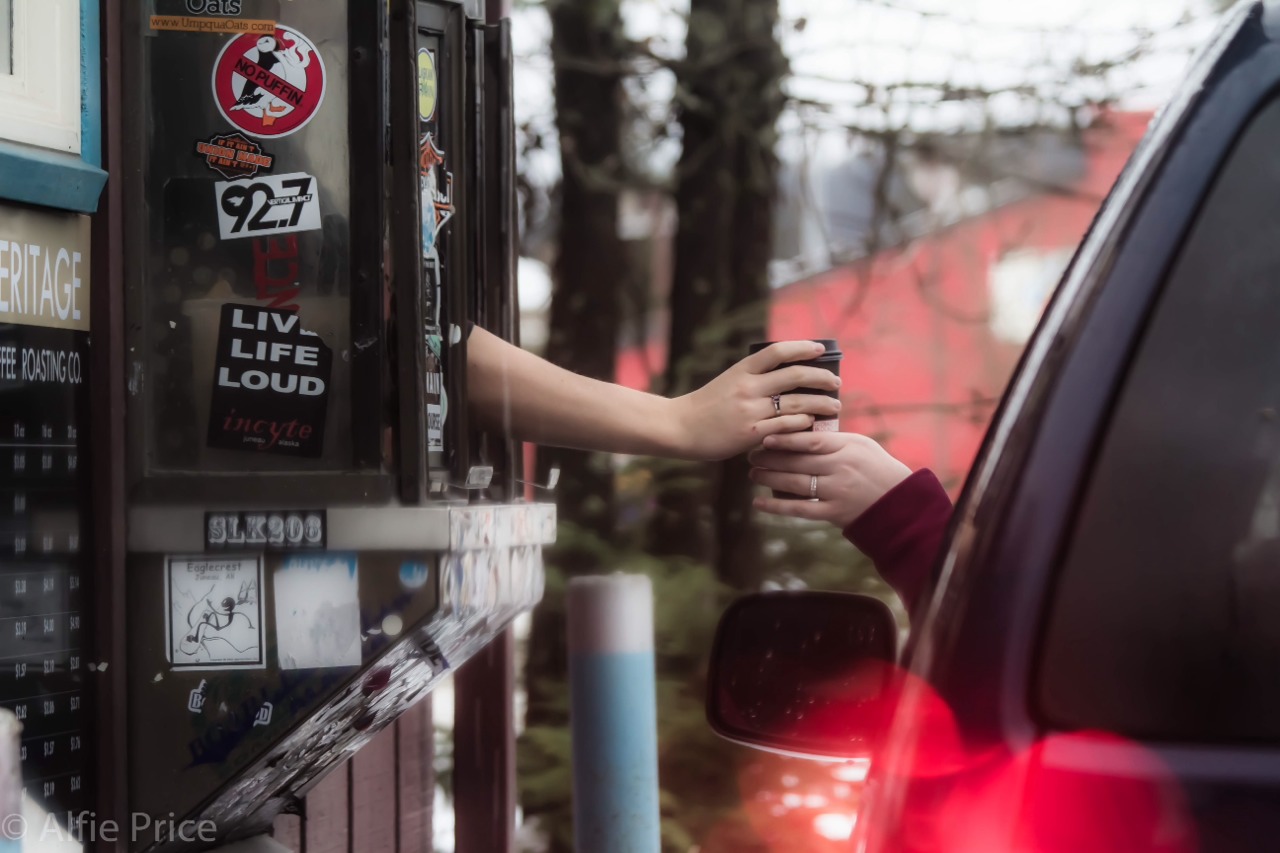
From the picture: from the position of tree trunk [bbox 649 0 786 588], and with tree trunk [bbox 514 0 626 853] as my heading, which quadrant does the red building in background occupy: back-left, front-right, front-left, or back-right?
back-right

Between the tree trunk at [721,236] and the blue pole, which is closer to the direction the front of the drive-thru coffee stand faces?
the blue pole

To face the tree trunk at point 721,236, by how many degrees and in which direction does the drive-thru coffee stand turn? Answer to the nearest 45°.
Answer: approximately 45° to its left

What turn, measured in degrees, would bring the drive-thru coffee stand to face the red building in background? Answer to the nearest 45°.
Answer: approximately 45° to its left

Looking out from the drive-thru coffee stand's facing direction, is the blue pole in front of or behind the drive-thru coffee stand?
in front

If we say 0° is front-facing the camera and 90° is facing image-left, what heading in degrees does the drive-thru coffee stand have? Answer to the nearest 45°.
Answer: approximately 270°
